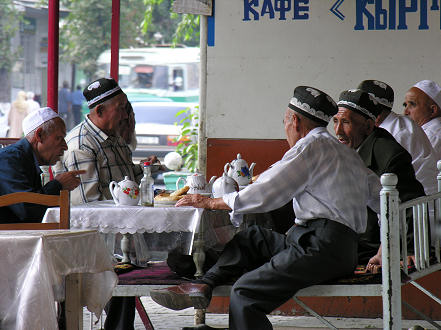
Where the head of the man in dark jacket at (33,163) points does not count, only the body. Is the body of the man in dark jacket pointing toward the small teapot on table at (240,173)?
yes

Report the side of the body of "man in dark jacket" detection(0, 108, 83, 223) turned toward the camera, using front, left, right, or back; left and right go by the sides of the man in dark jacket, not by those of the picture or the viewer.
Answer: right

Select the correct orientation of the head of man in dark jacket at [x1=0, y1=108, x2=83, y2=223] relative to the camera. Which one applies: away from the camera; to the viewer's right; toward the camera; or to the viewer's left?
to the viewer's right

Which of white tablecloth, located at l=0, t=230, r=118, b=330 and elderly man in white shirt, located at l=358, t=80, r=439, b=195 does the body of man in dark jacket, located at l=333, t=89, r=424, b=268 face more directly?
the white tablecloth

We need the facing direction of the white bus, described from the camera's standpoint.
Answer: facing to the left of the viewer

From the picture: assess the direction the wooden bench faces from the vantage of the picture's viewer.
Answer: facing to the left of the viewer

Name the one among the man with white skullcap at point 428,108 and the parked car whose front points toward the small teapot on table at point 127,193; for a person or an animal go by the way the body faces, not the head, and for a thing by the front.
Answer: the man with white skullcap

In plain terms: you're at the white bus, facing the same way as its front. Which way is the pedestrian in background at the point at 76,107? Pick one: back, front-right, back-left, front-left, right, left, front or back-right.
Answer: front-right
